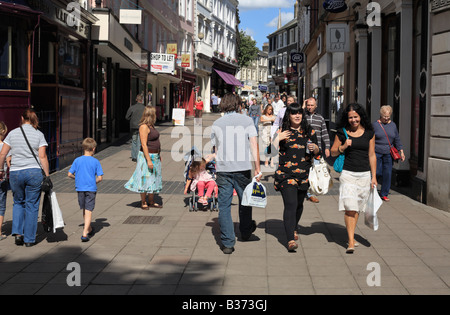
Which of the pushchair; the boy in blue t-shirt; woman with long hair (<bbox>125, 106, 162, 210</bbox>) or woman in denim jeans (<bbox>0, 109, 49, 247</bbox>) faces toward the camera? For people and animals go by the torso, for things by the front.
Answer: the pushchair

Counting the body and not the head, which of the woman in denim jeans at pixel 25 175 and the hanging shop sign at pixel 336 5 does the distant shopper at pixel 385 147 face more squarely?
the woman in denim jeans

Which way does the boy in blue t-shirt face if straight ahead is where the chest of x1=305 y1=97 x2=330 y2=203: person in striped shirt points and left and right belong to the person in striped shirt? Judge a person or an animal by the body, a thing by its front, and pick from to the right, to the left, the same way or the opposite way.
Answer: the opposite way

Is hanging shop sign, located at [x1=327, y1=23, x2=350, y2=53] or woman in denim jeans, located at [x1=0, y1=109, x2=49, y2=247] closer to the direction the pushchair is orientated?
the woman in denim jeans

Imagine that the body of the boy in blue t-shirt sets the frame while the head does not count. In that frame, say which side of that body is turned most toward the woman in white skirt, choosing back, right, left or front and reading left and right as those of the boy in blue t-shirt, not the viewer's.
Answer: right

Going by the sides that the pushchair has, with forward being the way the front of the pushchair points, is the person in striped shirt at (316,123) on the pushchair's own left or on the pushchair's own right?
on the pushchair's own left

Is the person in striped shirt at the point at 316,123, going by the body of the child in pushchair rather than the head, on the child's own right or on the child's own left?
on the child's own left

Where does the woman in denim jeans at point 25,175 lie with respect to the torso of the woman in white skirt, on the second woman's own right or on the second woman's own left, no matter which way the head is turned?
on the second woman's own right

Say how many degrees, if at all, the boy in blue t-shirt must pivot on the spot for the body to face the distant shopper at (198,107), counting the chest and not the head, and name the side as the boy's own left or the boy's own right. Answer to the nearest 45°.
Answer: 0° — they already face them

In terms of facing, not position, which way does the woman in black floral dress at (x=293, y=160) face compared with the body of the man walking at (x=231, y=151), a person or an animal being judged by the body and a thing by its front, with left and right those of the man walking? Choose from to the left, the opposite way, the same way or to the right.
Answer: the opposite way

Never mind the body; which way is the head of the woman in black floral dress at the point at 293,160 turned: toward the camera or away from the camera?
toward the camera

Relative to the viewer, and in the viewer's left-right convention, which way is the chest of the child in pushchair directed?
facing the viewer

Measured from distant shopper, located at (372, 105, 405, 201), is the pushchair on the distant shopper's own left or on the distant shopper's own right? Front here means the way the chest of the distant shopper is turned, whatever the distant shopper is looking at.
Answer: on the distant shopper's own right

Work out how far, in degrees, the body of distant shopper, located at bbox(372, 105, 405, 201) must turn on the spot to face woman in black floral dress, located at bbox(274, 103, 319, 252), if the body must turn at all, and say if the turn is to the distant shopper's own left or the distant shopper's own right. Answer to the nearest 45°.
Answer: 0° — they already face them

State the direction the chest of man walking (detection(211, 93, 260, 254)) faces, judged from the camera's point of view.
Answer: away from the camera

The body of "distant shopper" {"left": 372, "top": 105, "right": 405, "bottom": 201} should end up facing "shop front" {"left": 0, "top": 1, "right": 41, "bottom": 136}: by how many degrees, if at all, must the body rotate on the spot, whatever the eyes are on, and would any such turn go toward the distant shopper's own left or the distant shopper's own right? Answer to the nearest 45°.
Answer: approximately 90° to the distant shopper's own right

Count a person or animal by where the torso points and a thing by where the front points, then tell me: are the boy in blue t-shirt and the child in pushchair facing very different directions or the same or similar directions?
very different directions

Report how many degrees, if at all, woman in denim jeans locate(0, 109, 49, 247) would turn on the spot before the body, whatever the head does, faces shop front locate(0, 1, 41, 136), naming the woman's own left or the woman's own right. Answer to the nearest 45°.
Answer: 0° — they already face it

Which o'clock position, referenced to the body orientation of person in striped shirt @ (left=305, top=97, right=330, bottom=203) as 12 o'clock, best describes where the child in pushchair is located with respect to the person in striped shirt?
The child in pushchair is roughly at 2 o'clock from the person in striped shirt.
